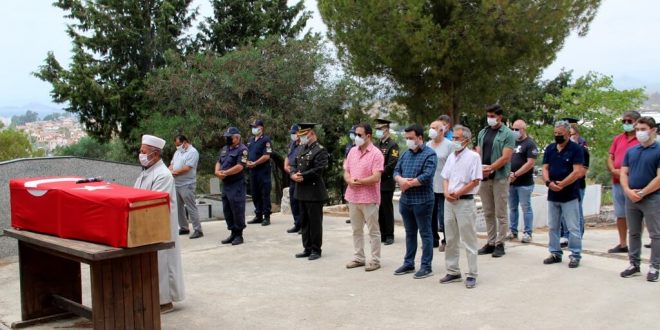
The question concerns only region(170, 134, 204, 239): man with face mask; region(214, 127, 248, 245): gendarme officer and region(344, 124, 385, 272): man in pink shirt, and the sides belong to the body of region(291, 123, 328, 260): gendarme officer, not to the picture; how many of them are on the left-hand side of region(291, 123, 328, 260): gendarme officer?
1

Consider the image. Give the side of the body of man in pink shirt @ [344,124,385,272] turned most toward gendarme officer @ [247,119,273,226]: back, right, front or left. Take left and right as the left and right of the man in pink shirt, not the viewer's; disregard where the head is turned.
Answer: right

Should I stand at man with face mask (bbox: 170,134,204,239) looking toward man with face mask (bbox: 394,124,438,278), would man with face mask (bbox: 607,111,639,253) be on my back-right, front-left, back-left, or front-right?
front-left

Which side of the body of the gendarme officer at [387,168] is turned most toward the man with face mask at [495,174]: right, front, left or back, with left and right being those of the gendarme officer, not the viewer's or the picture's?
left

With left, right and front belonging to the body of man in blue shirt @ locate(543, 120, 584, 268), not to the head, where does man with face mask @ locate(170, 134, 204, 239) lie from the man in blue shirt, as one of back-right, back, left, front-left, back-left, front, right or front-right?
front-right

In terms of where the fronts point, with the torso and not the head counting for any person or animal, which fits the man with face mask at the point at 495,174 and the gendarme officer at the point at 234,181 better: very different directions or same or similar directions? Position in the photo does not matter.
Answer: same or similar directions

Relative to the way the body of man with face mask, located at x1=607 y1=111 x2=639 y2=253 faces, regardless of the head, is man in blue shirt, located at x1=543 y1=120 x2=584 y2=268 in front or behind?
in front

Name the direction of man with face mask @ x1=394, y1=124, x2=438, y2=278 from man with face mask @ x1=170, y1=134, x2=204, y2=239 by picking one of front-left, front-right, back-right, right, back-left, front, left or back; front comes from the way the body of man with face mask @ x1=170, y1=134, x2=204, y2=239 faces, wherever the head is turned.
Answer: left

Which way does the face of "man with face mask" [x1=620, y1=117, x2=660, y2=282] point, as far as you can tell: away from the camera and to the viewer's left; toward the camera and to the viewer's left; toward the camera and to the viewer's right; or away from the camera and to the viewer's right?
toward the camera and to the viewer's left

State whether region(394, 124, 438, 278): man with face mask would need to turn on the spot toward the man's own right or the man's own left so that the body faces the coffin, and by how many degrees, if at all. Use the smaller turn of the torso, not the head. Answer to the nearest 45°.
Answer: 0° — they already face it

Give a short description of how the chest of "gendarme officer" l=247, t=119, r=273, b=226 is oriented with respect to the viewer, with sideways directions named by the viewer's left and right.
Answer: facing the viewer and to the left of the viewer

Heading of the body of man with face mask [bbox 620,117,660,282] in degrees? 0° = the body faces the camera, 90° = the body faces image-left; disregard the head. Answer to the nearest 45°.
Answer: approximately 45°

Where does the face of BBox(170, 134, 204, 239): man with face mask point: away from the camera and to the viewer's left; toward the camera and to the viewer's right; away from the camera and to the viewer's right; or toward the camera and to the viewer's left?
toward the camera and to the viewer's left

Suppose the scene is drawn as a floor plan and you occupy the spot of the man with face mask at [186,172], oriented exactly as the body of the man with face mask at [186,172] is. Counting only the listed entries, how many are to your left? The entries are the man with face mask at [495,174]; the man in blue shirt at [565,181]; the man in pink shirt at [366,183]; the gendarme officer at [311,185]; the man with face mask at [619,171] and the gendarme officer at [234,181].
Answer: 6

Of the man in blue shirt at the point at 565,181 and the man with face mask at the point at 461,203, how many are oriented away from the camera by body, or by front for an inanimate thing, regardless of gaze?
0

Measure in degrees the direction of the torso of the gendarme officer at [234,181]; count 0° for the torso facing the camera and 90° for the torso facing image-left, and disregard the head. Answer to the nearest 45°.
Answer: approximately 45°
